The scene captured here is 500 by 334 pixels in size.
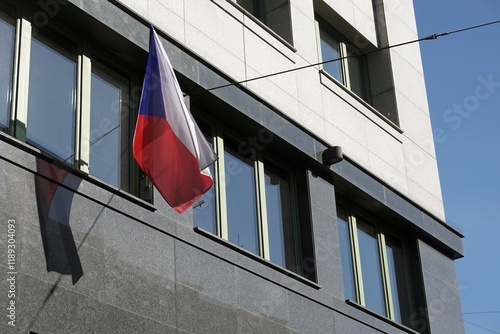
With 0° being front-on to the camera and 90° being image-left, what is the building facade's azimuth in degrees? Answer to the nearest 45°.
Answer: approximately 315°
